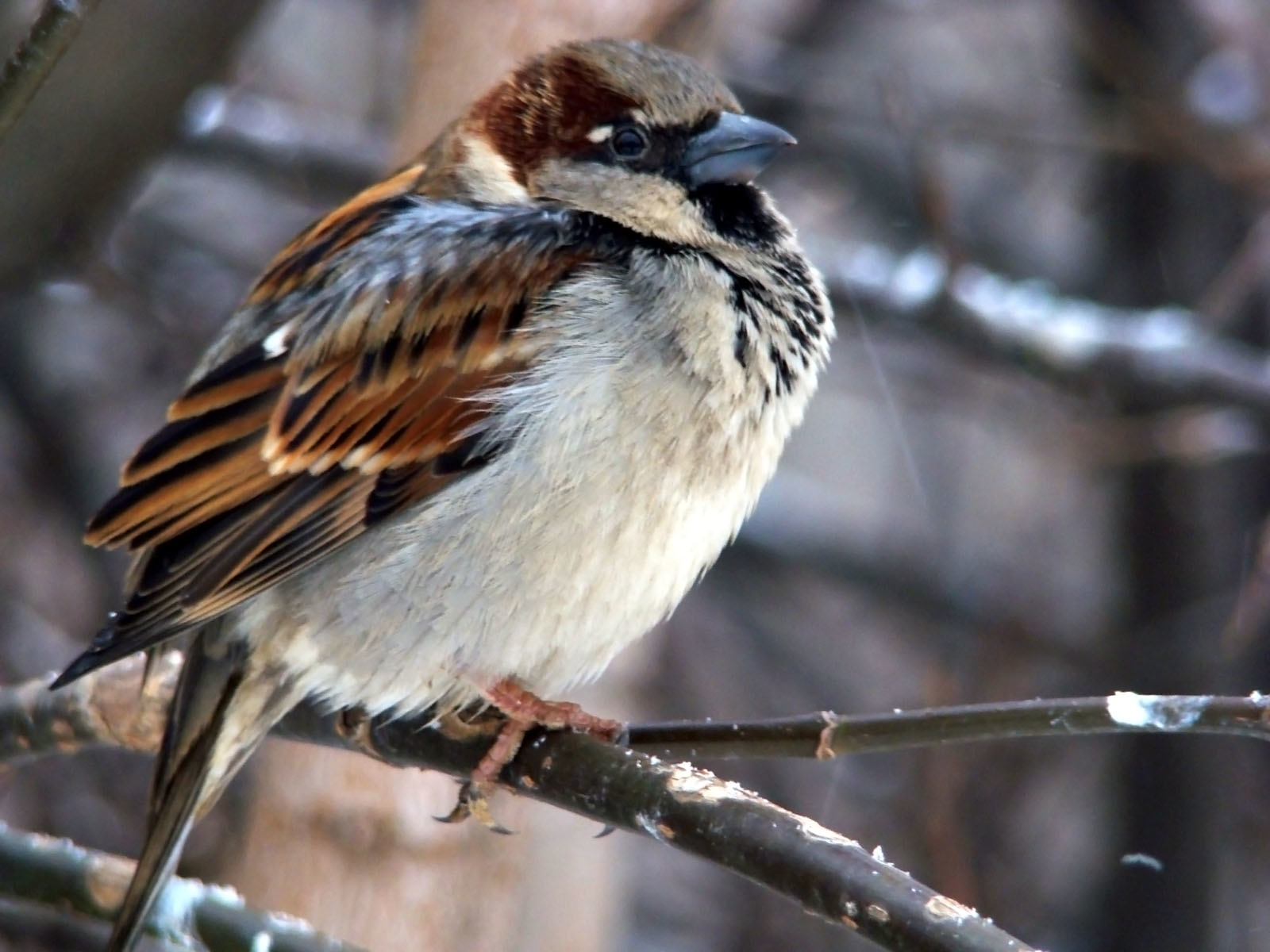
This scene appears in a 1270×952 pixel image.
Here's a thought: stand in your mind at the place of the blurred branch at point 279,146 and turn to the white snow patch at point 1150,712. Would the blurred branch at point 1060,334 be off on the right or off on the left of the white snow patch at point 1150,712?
left

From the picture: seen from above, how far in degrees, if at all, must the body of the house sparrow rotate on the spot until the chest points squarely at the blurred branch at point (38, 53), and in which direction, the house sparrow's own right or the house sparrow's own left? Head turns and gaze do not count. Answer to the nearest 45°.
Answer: approximately 135° to the house sparrow's own right

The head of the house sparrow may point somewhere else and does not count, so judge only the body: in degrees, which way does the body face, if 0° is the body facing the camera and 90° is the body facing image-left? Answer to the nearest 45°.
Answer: approximately 270°

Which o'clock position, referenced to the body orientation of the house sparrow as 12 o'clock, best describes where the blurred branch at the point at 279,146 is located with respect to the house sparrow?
The blurred branch is roughly at 8 o'clock from the house sparrow.

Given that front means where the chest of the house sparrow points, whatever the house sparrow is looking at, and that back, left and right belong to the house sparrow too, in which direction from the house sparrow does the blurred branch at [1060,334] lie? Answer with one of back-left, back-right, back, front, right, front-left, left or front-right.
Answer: front-left

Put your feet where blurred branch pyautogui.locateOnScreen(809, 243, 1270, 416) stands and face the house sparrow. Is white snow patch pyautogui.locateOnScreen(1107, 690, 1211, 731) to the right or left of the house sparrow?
left

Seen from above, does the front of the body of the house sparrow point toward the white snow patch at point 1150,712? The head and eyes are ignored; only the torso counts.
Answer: no
